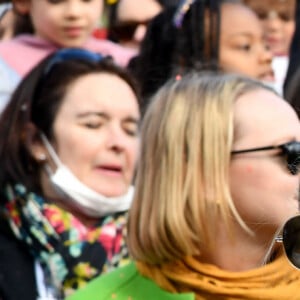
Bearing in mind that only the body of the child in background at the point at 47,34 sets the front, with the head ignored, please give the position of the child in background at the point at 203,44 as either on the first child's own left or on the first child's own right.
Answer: on the first child's own left

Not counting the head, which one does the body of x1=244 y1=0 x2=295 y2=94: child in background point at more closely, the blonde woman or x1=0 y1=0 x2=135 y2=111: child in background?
the blonde woman

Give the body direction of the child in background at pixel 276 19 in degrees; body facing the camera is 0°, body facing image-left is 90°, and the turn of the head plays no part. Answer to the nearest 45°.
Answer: approximately 0°

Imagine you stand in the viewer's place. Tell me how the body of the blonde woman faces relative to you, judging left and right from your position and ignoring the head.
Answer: facing to the right of the viewer

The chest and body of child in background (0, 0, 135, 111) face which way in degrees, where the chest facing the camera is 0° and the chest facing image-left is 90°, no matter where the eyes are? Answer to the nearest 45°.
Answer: approximately 0°
